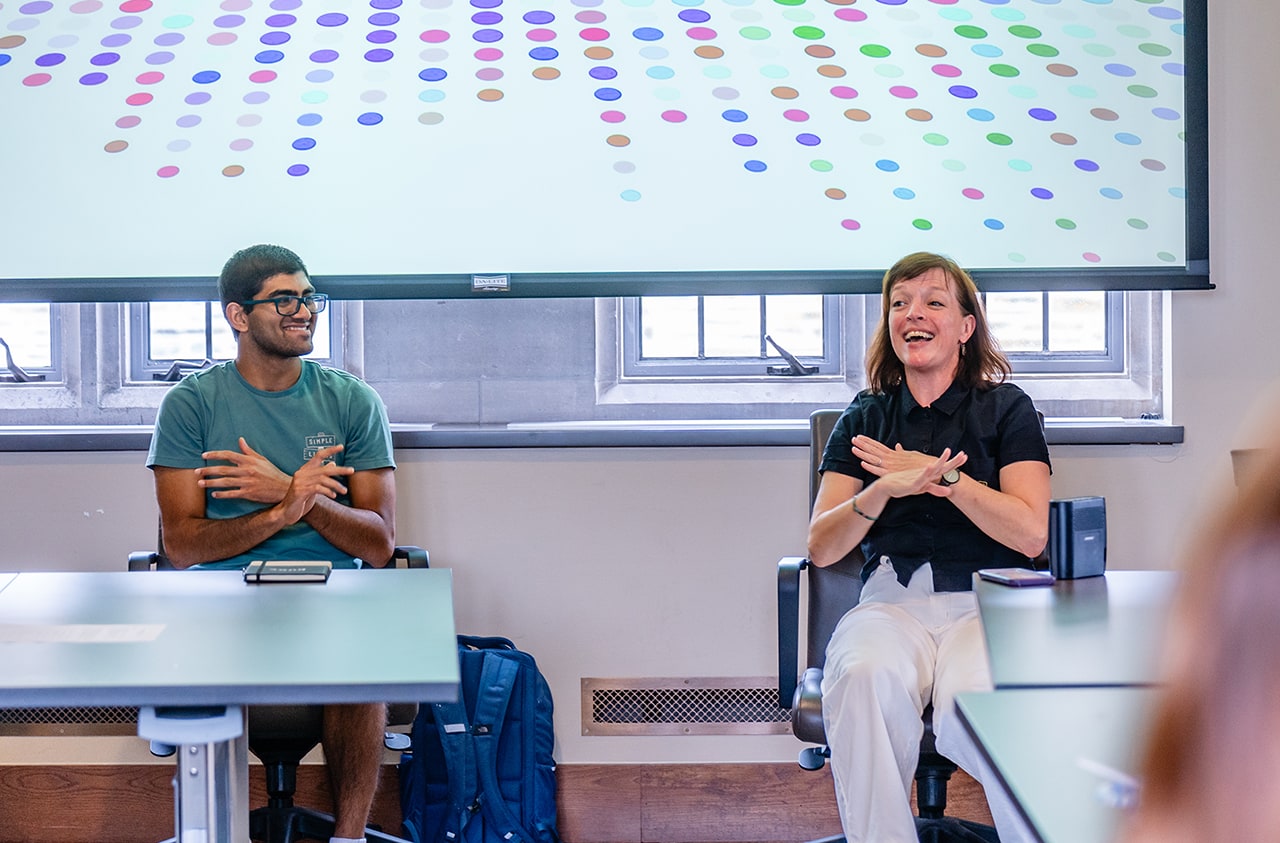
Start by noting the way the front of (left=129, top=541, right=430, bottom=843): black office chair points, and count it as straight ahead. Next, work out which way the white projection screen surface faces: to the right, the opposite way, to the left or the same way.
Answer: the same way

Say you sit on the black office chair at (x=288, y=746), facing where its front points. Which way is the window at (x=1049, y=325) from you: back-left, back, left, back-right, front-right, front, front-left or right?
left

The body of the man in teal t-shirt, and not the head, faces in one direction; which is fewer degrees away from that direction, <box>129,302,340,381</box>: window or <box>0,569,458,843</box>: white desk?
the white desk

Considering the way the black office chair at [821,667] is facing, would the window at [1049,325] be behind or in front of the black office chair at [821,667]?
behind

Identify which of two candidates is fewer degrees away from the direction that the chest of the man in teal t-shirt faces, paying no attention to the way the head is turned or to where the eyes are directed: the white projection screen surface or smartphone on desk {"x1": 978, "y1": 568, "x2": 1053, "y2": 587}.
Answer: the smartphone on desk

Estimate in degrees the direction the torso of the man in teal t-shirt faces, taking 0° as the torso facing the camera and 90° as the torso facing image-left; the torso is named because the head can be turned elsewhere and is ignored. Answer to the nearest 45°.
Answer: approximately 0°

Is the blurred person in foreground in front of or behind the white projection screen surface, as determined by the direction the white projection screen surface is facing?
in front

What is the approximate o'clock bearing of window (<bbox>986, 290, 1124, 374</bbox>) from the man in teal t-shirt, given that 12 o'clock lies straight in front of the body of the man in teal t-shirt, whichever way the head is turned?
The window is roughly at 9 o'clock from the man in teal t-shirt.

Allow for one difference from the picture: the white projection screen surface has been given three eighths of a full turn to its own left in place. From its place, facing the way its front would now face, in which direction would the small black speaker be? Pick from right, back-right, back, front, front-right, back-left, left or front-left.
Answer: right

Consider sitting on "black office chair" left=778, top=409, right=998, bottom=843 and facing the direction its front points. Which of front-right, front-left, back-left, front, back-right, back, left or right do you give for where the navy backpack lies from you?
right

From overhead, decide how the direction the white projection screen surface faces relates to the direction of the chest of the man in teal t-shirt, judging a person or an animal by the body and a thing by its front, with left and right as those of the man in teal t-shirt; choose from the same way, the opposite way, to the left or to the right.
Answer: the same way

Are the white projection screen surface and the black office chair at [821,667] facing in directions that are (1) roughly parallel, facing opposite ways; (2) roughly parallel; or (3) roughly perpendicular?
roughly parallel

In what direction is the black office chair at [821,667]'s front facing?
toward the camera
